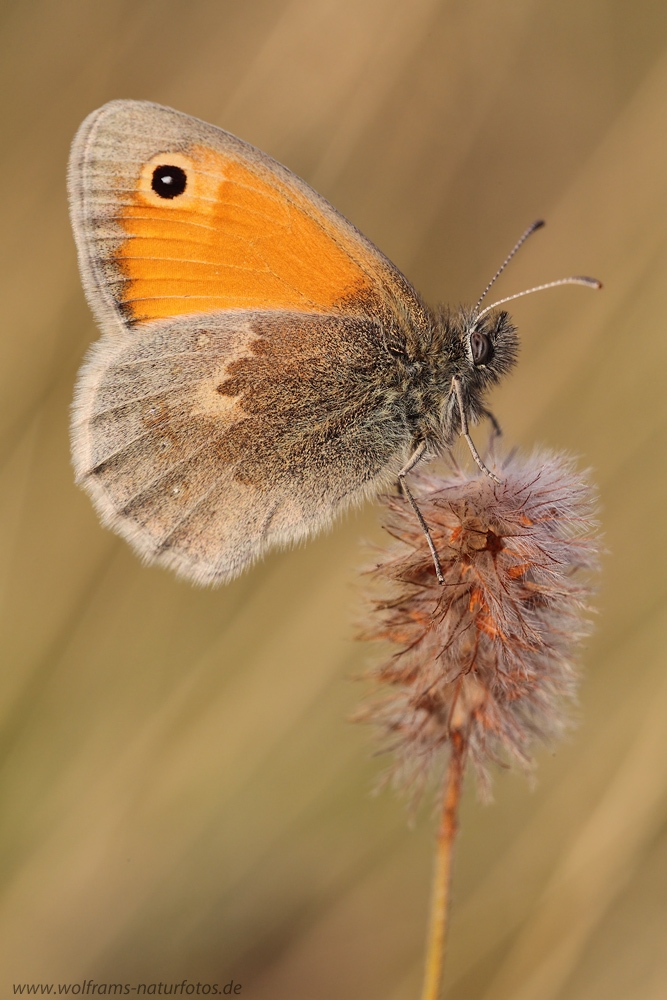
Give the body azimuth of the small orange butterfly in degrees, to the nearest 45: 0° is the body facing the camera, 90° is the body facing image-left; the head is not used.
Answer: approximately 270°
